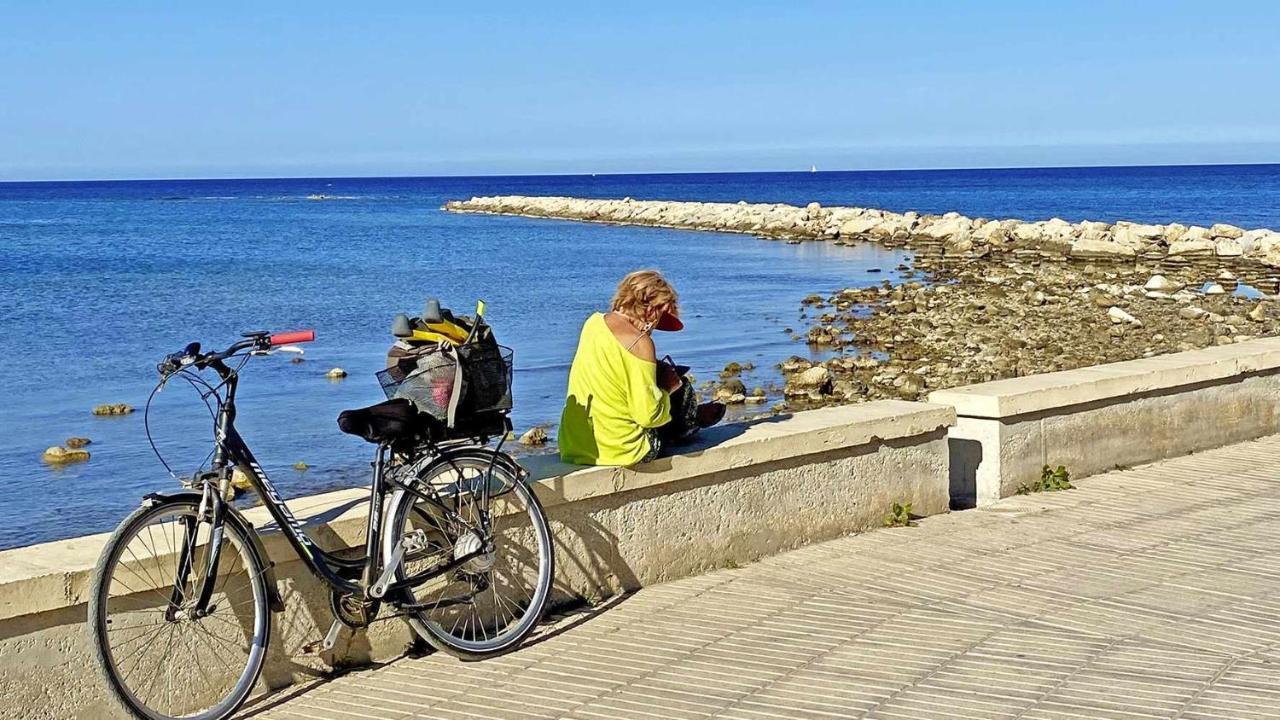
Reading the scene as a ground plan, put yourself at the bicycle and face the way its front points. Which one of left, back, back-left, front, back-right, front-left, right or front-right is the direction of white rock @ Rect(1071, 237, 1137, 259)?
back

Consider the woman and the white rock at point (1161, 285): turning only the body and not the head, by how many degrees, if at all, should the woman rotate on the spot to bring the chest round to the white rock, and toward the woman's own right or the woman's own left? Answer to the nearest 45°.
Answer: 0° — they already face it

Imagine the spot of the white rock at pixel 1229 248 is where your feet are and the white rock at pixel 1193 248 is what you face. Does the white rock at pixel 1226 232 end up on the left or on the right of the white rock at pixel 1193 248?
right

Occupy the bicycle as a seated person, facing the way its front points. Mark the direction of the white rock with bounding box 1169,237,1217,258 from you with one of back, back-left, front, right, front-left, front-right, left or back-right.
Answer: back

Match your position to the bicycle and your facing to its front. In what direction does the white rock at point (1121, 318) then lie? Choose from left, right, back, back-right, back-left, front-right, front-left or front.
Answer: back

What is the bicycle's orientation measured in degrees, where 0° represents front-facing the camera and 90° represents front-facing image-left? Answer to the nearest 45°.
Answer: approximately 45°

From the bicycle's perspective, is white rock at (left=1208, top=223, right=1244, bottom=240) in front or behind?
behind

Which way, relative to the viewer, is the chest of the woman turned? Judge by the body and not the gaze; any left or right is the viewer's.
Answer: facing away from the viewer and to the right of the viewer
